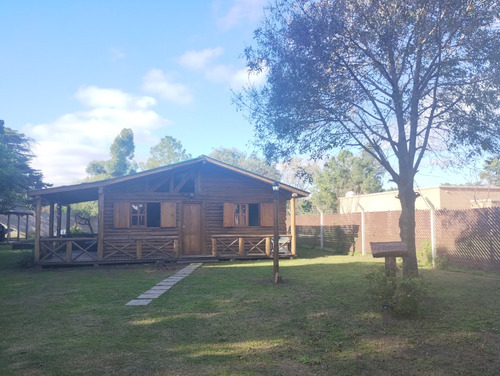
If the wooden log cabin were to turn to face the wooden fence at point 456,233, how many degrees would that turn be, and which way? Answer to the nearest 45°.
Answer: approximately 45° to its left

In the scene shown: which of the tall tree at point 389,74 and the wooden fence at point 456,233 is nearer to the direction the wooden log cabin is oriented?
the tall tree

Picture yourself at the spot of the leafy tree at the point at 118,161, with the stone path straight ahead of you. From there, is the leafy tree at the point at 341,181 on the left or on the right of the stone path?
left

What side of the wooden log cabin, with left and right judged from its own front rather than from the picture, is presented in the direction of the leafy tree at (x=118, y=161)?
back

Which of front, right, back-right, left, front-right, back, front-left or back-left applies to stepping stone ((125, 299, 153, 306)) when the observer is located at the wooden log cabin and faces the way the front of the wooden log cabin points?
front

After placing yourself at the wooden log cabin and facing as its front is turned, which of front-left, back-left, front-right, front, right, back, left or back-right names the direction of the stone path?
front

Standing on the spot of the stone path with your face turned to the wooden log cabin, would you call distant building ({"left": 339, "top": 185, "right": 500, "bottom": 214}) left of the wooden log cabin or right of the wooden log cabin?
right

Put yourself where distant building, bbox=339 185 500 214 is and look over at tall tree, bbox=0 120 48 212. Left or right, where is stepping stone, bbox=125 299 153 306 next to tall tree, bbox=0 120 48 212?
left

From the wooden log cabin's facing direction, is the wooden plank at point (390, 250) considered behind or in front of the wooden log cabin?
in front

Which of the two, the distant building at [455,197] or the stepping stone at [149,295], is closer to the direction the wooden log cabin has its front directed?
the stepping stone

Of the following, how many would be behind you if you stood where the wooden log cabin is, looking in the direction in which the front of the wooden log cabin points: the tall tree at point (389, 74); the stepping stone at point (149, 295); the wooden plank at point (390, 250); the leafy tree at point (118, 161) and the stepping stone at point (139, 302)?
1

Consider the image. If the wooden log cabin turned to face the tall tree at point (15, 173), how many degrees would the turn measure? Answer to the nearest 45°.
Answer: approximately 135° to its right

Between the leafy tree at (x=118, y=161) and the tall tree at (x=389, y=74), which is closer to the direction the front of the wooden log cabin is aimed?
the tall tree

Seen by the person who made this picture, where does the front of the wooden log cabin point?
facing the viewer

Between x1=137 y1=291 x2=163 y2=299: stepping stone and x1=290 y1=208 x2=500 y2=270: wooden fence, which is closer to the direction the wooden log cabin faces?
the stepping stone

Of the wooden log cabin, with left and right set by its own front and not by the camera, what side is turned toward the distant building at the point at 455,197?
left
